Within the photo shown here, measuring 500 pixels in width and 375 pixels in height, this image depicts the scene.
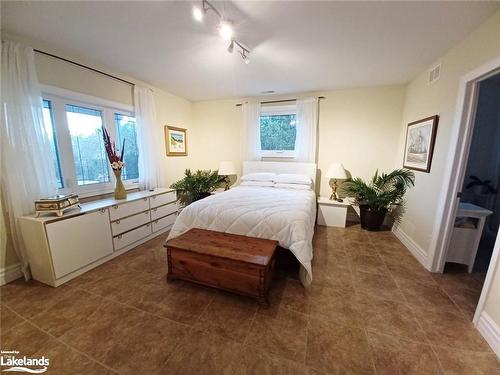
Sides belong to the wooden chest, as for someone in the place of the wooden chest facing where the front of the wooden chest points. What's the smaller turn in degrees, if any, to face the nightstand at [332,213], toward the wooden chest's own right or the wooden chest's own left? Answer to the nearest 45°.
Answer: approximately 180°

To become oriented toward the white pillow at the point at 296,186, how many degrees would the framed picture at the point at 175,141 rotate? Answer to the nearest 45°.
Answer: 0° — it already faces it

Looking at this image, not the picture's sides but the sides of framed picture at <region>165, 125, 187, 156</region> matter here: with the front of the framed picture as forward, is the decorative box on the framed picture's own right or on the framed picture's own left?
on the framed picture's own right

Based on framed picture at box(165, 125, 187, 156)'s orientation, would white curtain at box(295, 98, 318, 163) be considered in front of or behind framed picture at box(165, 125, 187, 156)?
in front

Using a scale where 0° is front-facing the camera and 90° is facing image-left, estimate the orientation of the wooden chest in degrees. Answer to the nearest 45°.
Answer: approximately 45°

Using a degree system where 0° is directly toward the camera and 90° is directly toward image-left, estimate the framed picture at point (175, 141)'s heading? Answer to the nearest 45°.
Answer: approximately 315°

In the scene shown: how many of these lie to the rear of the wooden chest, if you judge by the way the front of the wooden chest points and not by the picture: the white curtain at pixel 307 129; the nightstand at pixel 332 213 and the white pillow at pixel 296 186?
3

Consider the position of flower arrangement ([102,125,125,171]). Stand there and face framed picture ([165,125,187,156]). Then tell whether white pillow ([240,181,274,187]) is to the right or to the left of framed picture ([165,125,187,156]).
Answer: right

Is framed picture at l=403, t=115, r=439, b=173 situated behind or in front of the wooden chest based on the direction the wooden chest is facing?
behind

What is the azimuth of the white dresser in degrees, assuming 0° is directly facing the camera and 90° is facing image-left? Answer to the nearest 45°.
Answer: approximately 315°

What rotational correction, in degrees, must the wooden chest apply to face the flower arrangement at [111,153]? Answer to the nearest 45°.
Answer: approximately 90° to its right

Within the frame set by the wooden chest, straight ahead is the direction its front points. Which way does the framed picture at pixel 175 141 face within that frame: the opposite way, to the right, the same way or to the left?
to the left

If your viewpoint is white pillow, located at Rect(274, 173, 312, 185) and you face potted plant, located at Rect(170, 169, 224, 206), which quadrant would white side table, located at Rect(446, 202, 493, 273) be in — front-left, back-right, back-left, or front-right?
back-left
